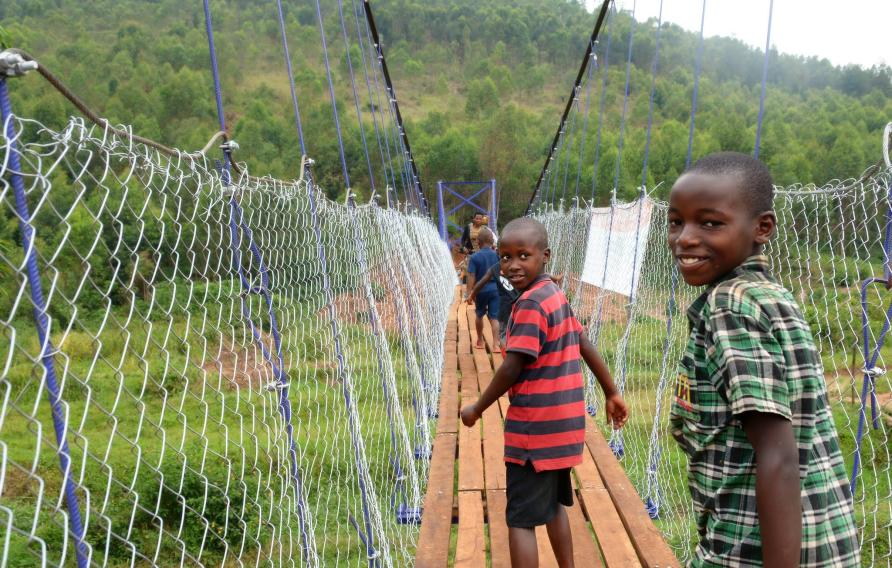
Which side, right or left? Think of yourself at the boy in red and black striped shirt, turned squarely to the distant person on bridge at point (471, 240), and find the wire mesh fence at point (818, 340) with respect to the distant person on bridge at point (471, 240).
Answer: right

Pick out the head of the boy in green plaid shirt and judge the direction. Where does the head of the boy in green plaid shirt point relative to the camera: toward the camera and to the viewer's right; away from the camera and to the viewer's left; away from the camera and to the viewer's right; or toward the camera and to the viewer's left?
toward the camera and to the viewer's left

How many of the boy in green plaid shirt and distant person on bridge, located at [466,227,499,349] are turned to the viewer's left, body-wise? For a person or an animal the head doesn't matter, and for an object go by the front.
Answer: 1

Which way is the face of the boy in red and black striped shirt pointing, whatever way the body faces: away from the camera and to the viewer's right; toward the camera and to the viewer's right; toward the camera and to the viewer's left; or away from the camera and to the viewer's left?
toward the camera and to the viewer's left

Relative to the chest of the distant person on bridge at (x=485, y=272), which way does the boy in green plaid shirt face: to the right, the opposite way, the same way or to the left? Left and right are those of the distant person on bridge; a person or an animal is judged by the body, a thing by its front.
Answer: to the left

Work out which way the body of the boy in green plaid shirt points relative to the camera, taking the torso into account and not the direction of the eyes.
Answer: to the viewer's left

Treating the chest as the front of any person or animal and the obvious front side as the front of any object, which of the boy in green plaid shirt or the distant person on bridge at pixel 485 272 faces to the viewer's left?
the boy in green plaid shirt

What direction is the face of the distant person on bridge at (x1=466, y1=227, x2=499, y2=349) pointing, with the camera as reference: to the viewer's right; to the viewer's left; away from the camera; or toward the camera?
away from the camera

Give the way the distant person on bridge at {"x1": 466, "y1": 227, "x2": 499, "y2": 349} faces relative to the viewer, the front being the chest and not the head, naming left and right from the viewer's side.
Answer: facing away from the viewer

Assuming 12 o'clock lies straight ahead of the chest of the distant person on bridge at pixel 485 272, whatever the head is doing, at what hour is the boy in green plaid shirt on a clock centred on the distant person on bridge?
The boy in green plaid shirt is roughly at 6 o'clock from the distant person on bridge.
